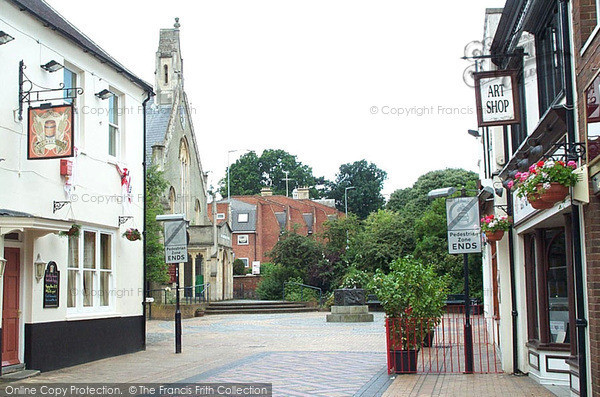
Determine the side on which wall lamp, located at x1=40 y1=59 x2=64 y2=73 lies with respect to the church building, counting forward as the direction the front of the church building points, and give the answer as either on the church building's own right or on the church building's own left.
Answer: on the church building's own right

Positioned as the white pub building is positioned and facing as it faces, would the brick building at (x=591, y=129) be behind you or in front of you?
in front

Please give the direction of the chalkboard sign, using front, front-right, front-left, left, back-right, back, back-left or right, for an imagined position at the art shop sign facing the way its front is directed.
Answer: right

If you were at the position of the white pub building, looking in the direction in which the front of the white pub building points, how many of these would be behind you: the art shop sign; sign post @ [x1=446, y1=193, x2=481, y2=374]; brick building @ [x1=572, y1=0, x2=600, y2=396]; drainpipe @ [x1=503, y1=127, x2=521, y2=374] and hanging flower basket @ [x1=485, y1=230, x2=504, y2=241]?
0

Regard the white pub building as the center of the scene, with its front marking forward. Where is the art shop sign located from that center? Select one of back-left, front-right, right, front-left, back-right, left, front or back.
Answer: front

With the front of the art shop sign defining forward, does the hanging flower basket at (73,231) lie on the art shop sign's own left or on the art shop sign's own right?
on the art shop sign's own right

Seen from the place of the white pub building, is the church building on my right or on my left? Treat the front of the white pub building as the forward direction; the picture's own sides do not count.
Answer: on my left

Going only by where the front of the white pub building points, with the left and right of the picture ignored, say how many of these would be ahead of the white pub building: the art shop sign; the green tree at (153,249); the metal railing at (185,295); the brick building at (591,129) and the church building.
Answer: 2

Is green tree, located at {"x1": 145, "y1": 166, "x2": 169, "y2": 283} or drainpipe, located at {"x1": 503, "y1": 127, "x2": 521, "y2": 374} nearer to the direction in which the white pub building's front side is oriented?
the drainpipe

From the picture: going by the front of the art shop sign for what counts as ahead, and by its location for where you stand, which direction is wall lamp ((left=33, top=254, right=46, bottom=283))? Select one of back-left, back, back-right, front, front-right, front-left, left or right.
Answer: right

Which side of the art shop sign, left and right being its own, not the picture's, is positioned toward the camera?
front

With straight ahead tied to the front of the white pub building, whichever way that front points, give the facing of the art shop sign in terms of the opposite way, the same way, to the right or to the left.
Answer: to the right

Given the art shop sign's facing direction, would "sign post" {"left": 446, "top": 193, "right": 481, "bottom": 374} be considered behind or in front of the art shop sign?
behind

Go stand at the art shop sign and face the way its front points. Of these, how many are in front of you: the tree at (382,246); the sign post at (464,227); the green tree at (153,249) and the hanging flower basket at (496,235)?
0

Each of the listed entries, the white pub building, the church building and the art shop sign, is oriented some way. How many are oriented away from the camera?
0

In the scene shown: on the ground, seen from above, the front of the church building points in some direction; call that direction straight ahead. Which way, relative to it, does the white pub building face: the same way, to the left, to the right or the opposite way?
the same way

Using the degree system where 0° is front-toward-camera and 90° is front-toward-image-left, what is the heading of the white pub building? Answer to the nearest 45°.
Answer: approximately 315°
